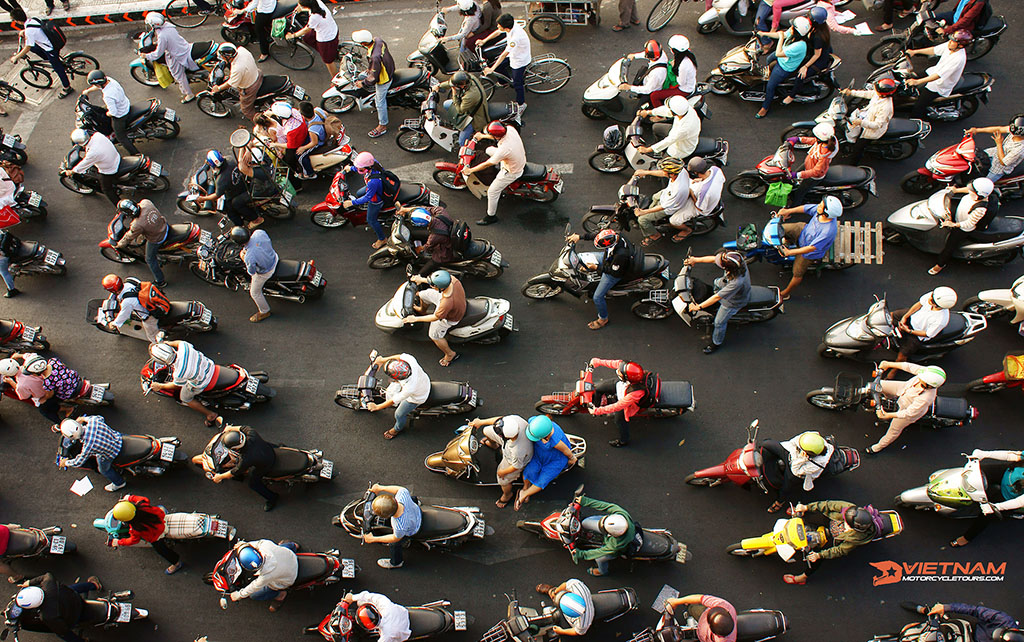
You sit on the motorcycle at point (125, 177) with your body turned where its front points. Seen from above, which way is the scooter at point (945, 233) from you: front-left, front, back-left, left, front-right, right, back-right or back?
back-left

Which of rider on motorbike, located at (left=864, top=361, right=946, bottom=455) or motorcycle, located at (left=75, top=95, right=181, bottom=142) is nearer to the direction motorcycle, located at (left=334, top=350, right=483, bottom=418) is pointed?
the motorcycle

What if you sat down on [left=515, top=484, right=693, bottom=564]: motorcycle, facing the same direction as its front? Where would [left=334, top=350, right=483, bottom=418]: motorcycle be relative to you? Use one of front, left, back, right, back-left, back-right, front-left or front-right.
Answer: front-right

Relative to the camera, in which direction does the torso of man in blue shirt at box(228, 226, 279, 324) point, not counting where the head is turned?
to the viewer's left

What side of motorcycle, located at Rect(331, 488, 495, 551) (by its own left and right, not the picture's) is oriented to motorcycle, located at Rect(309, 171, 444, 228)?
right

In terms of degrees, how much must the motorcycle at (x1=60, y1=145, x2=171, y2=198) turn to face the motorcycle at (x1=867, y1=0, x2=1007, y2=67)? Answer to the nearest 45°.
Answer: approximately 180°

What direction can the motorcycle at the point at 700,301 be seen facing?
to the viewer's left

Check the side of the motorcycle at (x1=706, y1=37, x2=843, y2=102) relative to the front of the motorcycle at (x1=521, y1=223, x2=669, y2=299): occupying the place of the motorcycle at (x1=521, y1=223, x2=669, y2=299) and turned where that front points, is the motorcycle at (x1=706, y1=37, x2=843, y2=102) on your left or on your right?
on your right

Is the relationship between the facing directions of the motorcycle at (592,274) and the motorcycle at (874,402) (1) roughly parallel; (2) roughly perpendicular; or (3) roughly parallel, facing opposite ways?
roughly parallel

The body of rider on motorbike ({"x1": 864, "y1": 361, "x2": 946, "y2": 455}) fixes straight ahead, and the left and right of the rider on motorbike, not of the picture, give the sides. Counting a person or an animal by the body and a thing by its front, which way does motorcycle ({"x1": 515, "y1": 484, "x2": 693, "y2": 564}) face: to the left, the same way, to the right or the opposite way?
the same way

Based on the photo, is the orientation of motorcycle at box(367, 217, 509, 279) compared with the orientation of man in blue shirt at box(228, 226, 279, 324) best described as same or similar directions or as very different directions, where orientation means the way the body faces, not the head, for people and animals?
same or similar directions

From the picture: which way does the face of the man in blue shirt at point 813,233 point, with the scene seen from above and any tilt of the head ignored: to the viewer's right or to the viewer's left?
to the viewer's left

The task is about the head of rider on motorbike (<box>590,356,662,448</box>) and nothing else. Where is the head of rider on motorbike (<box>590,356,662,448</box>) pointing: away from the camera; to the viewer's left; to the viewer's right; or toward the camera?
to the viewer's left

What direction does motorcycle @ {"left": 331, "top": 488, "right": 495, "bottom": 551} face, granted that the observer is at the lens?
facing to the left of the viewer

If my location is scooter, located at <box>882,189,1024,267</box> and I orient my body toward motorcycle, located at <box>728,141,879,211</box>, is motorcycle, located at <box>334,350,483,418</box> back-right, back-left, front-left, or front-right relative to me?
front-left

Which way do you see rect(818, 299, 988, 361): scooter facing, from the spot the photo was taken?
facing to the left of the viewer

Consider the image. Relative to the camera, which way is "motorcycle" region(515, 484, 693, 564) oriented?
to the viewer's left

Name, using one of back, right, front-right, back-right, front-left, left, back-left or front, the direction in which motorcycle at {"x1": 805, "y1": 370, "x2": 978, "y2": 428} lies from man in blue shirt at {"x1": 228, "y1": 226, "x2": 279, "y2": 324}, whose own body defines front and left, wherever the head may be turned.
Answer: back-left

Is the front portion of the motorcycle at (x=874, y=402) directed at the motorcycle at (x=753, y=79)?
no

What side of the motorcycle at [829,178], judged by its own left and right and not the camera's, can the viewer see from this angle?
left

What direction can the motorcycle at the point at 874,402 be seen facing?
to the viewer's left

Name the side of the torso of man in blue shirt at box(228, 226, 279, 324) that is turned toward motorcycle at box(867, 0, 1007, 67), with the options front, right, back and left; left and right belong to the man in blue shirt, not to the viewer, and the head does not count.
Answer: back

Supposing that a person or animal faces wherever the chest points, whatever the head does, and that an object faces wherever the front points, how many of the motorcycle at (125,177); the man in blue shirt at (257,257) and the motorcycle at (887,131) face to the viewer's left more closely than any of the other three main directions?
3
